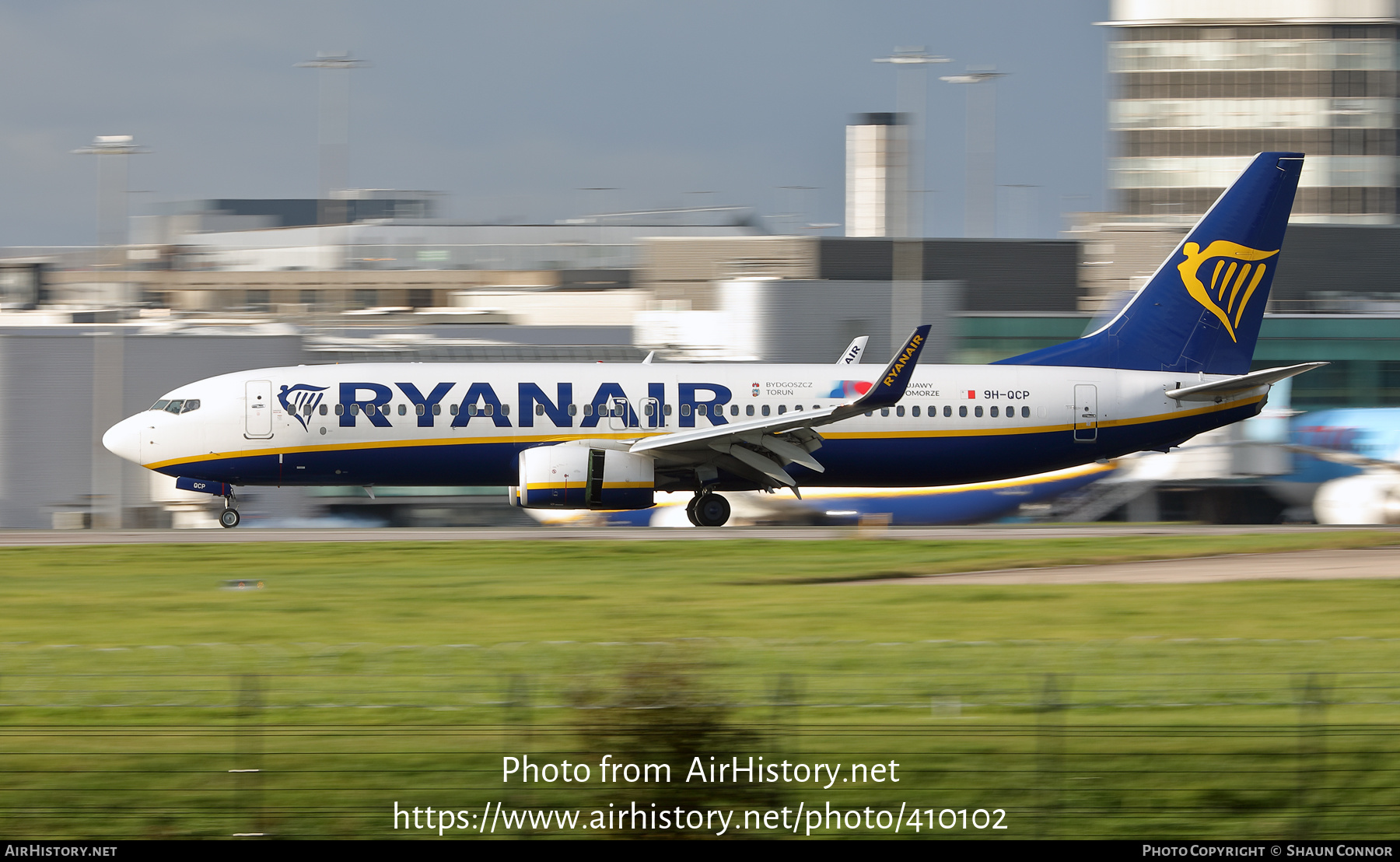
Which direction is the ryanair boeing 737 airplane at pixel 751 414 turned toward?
to the viewer's left
